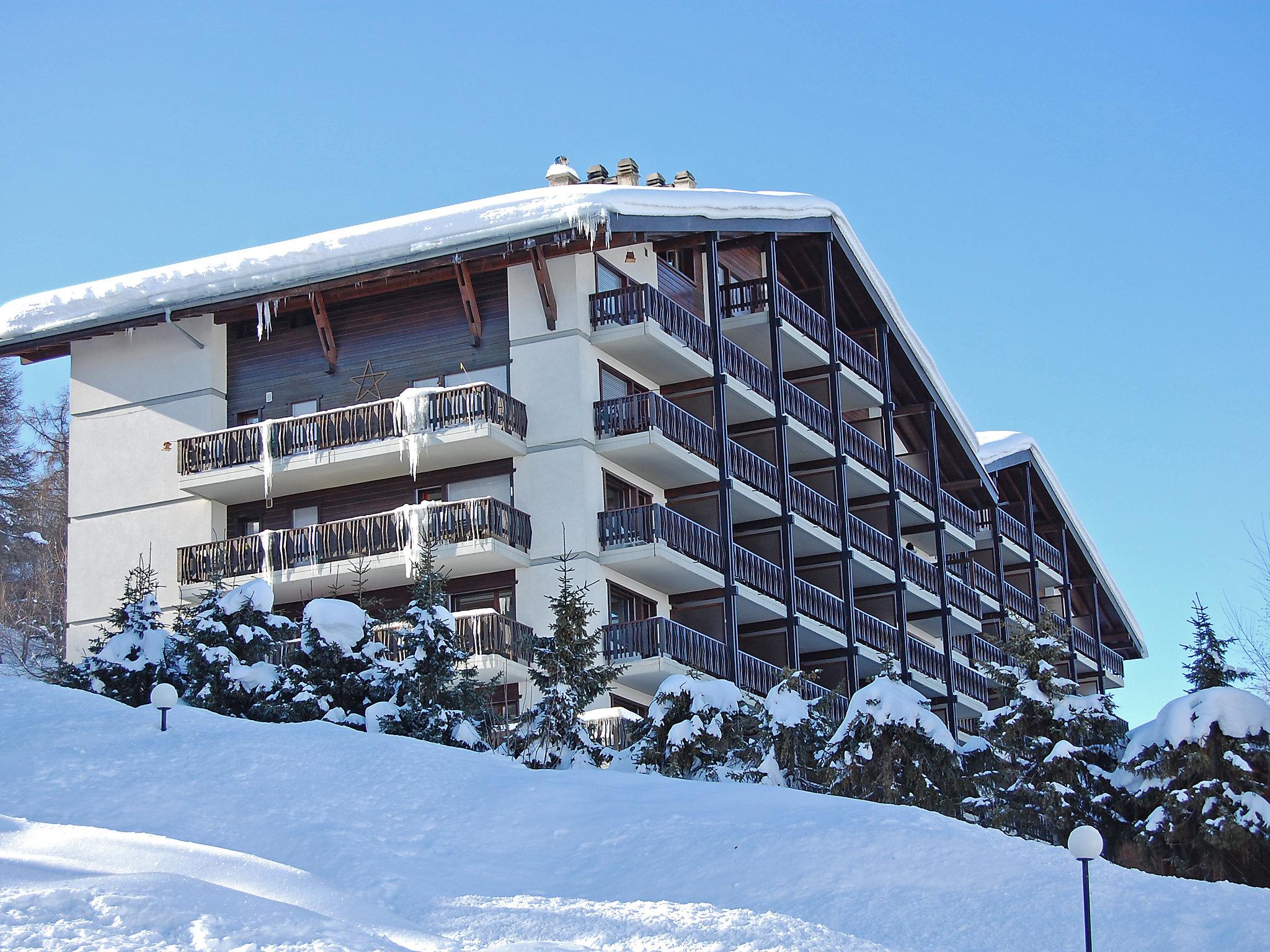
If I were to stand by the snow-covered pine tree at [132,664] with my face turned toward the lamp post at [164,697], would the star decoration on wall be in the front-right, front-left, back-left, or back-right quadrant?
back-left
